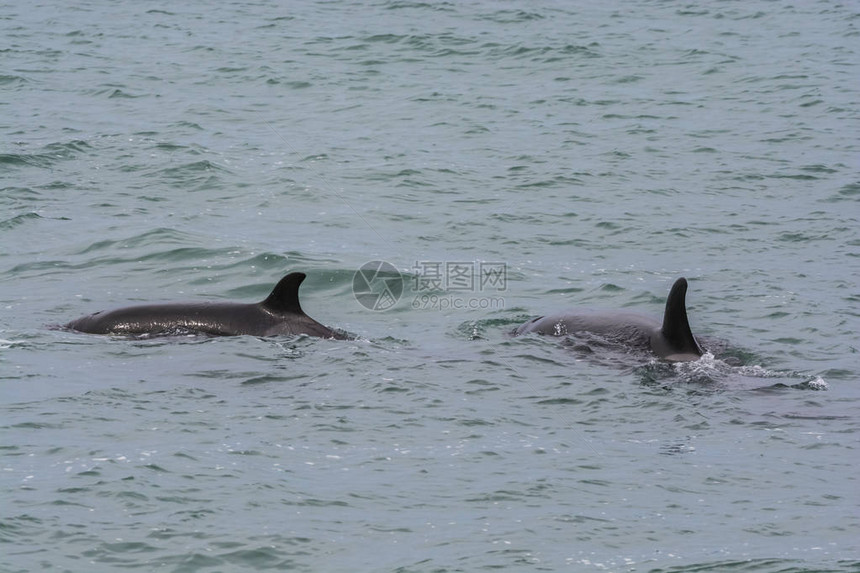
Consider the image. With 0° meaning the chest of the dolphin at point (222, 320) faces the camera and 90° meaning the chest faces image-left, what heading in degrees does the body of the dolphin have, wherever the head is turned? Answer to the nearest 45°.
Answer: approximately 90°

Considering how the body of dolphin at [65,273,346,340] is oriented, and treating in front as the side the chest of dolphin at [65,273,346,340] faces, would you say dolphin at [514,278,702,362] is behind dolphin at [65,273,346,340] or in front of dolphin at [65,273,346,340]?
behind
